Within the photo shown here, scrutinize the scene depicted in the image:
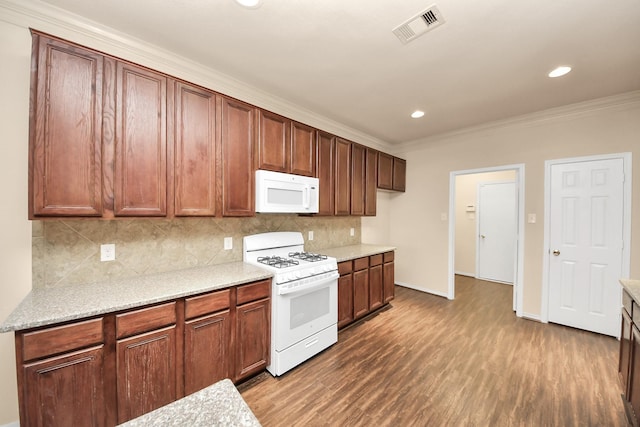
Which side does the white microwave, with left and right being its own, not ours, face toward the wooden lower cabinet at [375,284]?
left

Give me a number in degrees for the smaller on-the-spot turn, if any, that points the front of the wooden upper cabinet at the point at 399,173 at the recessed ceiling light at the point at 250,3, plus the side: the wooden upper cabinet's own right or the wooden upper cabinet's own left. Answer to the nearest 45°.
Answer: approximately 45° to the wooden upper cabinet's own right

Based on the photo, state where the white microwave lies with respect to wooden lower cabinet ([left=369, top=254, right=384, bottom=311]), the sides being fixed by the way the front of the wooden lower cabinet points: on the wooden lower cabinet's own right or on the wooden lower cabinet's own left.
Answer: on the wooden lower cabinet's own right

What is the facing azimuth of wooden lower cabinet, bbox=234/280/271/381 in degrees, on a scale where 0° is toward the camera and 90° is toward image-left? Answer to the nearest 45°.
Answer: approximately 315°

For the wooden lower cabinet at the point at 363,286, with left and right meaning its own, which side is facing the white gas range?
right

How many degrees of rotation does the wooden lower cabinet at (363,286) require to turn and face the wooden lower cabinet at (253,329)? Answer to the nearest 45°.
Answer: approximately 90° to its right

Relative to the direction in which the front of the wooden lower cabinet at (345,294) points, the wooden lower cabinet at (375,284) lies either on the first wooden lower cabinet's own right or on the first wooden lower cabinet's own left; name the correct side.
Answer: on the first wooden lower cabinet's own left
